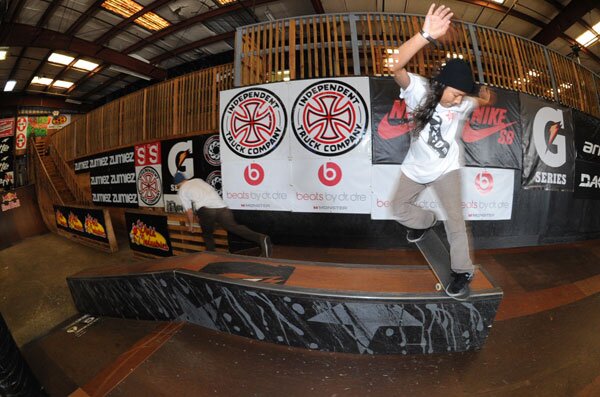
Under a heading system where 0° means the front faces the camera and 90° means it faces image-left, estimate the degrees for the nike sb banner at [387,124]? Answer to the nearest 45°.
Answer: approximately 0°

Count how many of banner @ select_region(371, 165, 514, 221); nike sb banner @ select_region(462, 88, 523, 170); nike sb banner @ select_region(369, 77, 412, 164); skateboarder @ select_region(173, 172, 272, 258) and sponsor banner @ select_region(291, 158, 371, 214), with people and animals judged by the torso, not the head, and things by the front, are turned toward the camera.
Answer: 4

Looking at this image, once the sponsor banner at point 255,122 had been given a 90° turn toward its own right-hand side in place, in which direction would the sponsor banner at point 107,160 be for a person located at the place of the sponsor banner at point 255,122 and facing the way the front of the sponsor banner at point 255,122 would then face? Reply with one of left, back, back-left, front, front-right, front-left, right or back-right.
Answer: front-right

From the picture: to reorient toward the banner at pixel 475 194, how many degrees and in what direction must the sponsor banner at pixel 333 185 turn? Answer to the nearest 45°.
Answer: approximately 90° to its left

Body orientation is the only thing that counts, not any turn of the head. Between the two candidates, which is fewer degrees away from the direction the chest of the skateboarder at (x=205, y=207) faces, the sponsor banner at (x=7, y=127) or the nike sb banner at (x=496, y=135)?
the sponsor banner

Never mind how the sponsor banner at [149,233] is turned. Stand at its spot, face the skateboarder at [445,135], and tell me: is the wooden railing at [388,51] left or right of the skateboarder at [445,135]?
left

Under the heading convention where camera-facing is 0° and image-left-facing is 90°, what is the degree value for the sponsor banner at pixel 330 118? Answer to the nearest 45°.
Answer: approximately 0°

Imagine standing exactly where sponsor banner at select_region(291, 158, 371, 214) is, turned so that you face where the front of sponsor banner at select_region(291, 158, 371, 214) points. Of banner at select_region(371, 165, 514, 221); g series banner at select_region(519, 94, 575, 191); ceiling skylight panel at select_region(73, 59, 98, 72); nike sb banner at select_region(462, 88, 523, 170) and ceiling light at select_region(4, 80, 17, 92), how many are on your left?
3

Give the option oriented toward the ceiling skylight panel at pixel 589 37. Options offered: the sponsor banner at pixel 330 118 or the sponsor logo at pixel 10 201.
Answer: the sponsor logo at pixel 10 201

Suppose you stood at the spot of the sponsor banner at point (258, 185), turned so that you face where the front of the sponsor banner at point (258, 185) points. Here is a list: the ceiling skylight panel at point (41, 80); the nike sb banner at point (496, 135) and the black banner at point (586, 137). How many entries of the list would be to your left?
2
